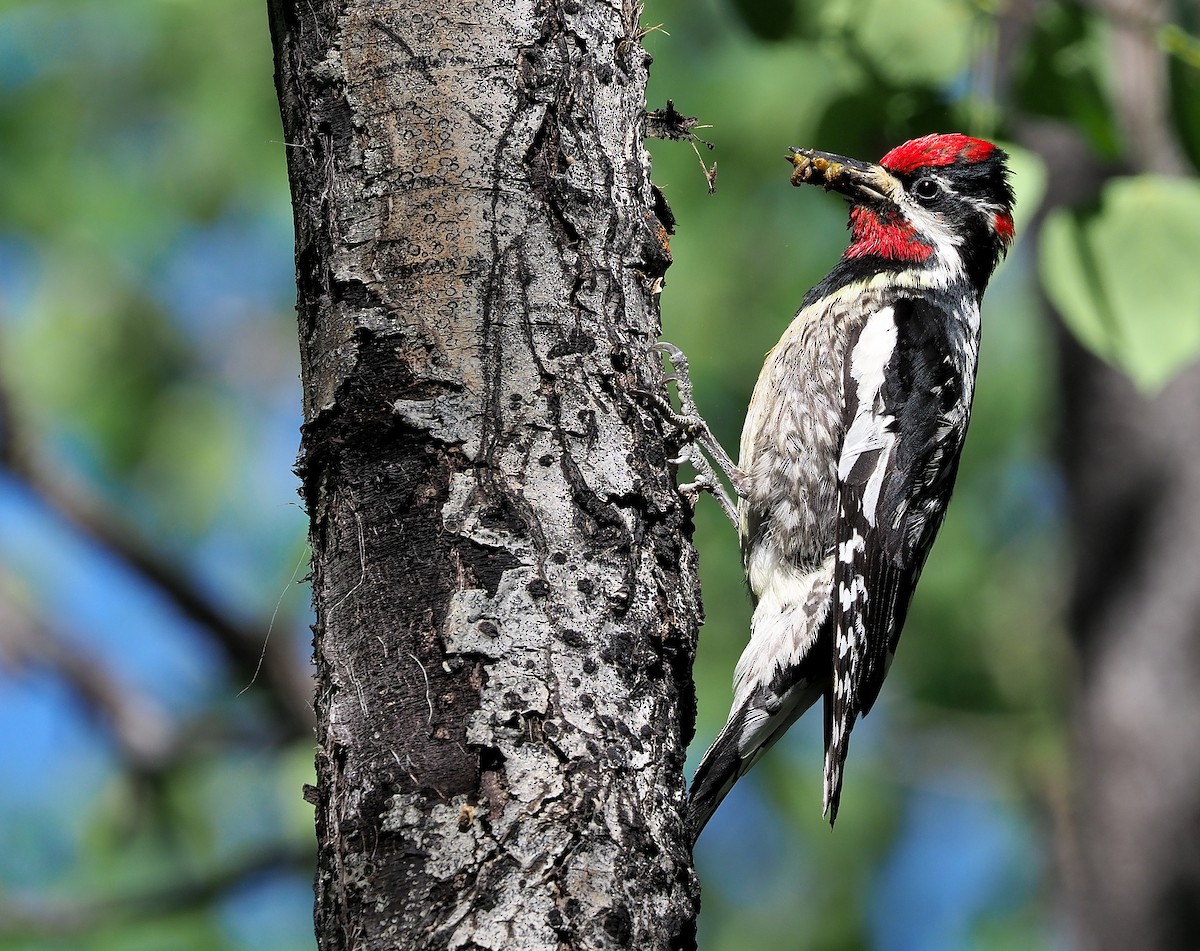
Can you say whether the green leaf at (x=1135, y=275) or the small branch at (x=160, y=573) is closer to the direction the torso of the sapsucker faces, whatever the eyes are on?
the small branch

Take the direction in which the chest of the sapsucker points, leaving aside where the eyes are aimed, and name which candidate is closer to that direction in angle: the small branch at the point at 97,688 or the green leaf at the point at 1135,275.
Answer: the small branch

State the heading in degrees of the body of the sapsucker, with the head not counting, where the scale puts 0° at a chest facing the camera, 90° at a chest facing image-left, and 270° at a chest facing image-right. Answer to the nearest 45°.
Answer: approximately 90°

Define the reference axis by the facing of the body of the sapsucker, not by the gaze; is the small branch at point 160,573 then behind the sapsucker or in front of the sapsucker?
in front
